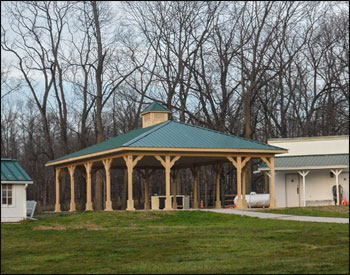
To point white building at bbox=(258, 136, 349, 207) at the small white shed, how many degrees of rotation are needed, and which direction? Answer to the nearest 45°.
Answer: approximately 45° to its right

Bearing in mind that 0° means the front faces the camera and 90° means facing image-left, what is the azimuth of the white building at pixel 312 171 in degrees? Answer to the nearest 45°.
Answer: approximately 0°

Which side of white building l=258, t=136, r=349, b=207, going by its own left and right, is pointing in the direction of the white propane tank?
right
